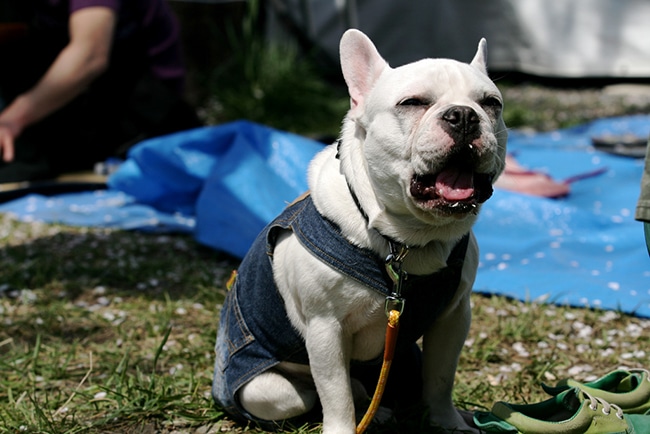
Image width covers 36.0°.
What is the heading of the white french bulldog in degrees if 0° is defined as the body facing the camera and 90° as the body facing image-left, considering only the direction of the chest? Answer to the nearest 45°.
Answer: approximately 315°
